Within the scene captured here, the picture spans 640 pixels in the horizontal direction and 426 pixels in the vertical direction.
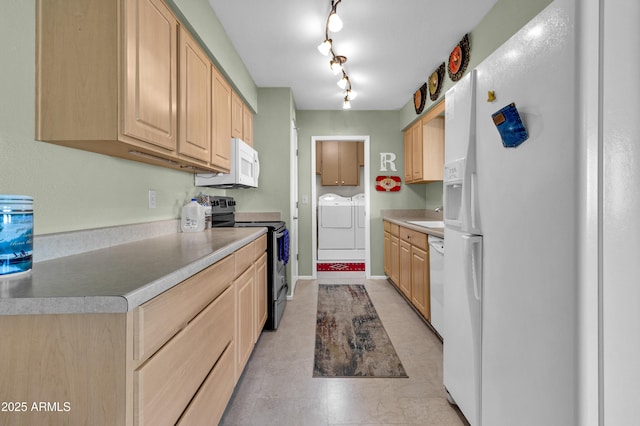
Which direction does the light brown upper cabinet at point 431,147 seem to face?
to the viewer's left

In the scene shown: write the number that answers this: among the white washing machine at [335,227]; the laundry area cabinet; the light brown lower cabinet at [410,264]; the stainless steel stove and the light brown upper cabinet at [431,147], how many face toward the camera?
2

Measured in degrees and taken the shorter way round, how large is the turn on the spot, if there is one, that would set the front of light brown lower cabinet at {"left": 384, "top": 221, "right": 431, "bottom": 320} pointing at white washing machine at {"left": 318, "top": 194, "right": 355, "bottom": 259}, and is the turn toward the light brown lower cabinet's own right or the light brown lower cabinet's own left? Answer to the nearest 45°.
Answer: approximately 45° to the light brown lower cabinet's own right

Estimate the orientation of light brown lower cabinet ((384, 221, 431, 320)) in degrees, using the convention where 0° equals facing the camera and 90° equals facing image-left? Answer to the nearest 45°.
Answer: approximately 90°

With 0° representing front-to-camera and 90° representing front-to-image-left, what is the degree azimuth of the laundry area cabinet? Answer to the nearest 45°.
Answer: approximately 0°

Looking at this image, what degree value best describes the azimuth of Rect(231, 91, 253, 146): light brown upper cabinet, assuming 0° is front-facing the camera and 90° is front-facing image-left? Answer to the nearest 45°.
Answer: approximately 270°

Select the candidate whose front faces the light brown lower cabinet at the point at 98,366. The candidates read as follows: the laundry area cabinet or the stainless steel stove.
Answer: the laundry area cabinet

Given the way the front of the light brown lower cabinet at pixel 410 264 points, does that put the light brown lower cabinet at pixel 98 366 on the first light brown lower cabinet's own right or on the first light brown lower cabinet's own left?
on the first light brown lower cabinet's own left

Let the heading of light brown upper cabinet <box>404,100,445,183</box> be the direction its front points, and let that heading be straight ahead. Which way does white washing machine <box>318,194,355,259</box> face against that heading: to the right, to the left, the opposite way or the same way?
to the left

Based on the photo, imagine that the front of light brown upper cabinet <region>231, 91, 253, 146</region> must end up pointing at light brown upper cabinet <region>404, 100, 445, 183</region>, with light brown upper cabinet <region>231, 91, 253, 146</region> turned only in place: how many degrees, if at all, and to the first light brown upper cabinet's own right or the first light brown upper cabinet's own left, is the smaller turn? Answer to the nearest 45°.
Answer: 0° — it already faces it

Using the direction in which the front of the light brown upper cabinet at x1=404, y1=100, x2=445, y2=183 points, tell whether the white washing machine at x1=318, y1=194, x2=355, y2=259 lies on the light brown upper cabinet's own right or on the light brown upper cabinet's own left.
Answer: on the light brown upper cabinet's own right
